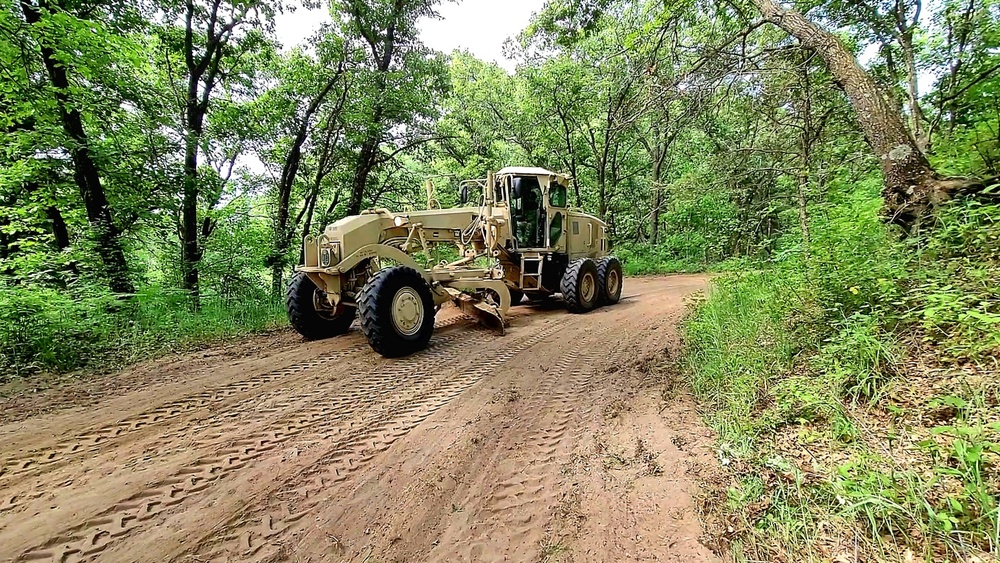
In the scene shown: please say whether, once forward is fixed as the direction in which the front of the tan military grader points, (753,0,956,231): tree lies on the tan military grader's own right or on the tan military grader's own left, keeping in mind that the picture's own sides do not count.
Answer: on the tan military grader's own left

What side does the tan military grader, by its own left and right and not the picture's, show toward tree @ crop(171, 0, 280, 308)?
right

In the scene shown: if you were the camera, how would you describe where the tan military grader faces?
facing the viewer and to the left of the viewer
